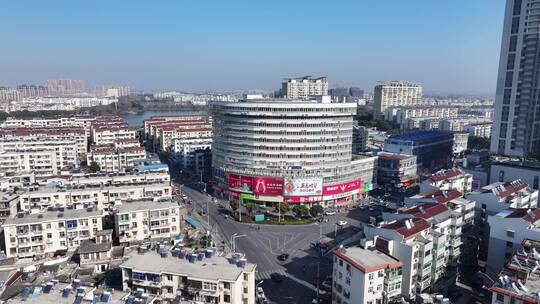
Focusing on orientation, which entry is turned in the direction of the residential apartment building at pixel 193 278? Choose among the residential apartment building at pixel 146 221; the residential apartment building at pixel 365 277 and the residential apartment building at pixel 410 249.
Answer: the residential apartment building at pixel 146 221

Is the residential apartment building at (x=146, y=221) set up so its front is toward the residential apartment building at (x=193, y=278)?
yes

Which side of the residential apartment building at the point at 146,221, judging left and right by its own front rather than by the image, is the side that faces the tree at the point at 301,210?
left

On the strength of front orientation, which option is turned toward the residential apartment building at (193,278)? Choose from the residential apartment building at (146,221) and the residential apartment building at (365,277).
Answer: the residential apartment building at (146,221)

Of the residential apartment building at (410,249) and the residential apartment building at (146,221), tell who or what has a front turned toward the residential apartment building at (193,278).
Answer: the residential apartment building at (146,221)
